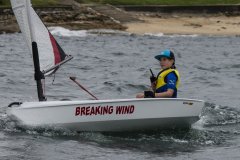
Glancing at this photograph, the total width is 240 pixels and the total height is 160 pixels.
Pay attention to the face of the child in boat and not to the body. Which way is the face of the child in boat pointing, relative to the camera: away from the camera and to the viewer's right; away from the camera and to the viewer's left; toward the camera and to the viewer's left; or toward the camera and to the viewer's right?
toward the camera and to the viewer's left

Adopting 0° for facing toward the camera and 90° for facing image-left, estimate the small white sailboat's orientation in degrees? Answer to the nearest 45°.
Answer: approximately 90°
